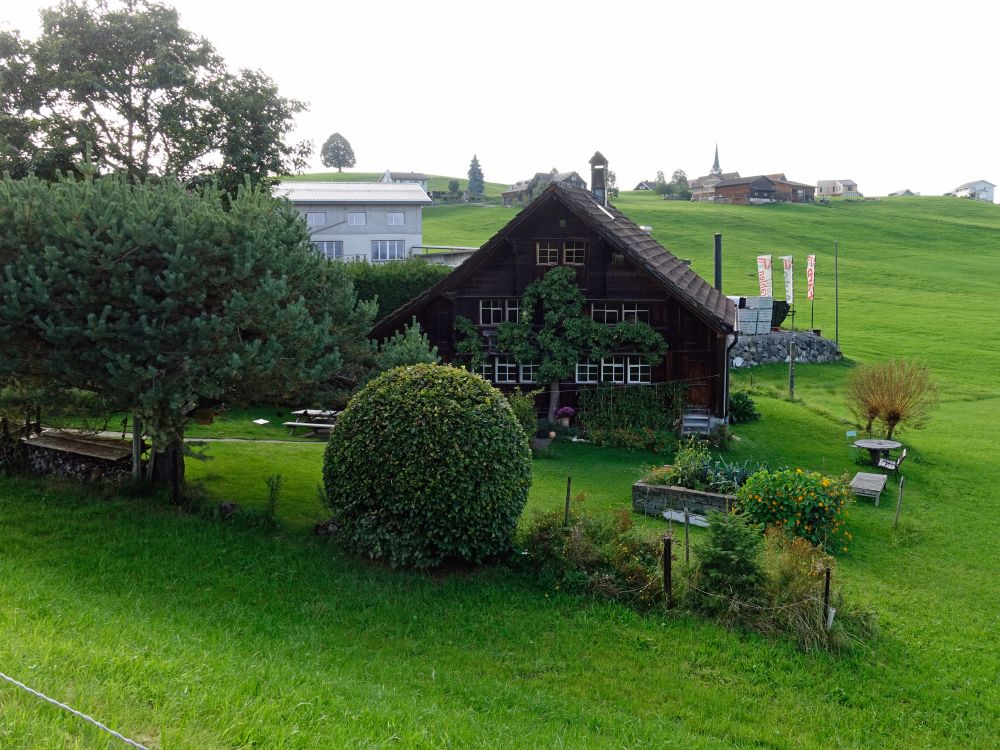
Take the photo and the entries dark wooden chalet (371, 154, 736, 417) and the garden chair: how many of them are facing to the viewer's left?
1

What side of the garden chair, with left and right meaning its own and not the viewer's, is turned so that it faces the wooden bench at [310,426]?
front

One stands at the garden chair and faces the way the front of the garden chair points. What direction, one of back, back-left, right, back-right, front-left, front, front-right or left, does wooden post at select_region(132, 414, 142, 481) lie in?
front-left

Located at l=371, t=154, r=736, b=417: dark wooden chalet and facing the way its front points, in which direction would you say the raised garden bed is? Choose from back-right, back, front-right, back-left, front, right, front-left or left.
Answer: front

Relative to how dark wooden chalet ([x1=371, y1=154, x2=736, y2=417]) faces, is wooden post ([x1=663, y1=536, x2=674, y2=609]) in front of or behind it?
in front

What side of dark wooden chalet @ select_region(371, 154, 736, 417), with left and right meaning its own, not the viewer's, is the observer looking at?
front

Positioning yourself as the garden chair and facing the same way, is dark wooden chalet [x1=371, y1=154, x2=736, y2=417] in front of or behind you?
in front

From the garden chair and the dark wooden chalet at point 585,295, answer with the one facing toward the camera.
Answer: the dark wooden chalet

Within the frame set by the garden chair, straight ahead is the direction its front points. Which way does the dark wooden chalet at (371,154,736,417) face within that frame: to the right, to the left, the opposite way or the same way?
to the left

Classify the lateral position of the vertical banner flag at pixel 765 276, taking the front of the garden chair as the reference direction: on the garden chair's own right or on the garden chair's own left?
on the garden chair's own right

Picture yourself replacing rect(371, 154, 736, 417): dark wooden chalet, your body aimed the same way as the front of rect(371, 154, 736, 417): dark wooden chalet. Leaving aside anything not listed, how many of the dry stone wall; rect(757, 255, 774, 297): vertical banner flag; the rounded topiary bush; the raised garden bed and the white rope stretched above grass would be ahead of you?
3

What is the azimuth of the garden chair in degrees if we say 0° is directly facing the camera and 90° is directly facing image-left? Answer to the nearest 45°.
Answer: approximately 90°
